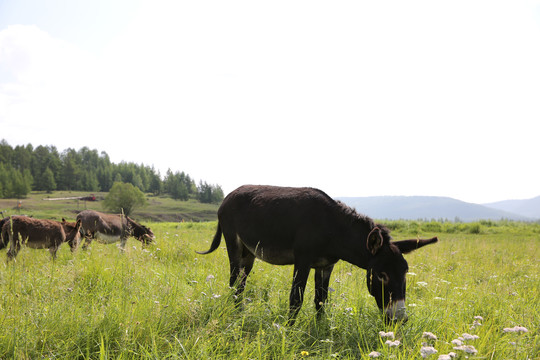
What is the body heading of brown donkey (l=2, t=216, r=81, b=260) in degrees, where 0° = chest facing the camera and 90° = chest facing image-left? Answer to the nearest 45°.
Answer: approximately 270°

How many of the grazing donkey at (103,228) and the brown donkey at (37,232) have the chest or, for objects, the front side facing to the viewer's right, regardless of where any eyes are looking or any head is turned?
2

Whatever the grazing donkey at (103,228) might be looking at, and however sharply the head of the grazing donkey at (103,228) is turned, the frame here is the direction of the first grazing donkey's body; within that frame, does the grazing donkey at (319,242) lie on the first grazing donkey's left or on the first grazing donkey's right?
on the first grazing donkey's right

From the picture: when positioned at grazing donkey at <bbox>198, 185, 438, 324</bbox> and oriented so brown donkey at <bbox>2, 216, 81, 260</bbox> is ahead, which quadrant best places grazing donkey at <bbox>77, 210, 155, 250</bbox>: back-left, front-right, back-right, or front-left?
front-right

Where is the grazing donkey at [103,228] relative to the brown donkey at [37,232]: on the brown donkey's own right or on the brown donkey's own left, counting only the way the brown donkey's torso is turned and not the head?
on the brown donkey's own left

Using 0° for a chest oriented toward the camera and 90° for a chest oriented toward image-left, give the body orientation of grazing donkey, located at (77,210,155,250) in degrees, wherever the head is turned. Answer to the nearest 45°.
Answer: approximately 270°

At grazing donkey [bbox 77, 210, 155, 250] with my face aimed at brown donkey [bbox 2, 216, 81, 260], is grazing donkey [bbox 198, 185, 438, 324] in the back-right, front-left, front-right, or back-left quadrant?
front-left

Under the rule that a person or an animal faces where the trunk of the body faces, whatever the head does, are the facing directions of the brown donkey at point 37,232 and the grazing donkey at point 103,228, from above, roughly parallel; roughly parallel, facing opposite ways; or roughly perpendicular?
roughly parallel

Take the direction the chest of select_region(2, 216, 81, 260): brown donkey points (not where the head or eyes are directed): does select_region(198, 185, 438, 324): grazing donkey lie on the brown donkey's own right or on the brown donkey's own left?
on the brown donkey's own right

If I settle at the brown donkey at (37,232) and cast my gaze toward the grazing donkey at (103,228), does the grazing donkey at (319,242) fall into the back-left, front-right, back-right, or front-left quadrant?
back-right

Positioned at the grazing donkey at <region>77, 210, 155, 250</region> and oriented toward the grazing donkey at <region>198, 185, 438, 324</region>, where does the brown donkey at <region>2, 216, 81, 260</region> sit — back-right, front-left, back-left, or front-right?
front-right
